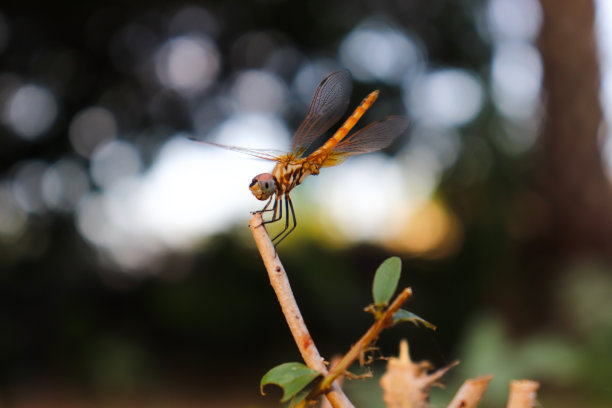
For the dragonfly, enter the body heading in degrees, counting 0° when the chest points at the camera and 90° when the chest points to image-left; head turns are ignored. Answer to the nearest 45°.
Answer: approximately 45°

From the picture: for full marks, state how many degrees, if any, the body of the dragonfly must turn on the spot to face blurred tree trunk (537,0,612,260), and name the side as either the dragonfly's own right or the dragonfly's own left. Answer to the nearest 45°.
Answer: approximately 180°
